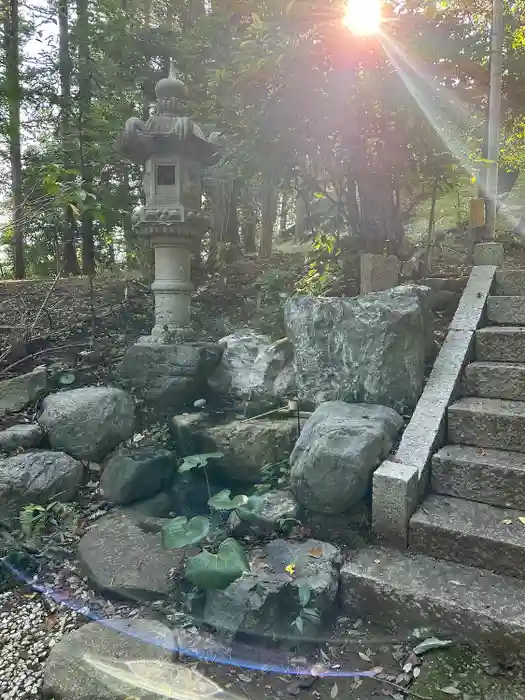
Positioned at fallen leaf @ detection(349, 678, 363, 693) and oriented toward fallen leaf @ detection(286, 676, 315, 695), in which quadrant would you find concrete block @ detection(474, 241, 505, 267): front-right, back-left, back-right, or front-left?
back-right

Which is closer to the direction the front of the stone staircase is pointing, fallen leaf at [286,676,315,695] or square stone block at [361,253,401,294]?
the fallen leaf

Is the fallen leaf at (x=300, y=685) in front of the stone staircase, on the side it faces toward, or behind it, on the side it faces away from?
in front

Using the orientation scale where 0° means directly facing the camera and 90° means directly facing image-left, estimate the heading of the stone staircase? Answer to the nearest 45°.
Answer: approximately 0°

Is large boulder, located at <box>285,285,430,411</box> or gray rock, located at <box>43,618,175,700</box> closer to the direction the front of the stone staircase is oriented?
the gray rock

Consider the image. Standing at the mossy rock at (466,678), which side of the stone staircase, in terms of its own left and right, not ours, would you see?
front

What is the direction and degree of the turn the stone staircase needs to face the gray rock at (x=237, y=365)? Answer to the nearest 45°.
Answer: approximately 135° to its right

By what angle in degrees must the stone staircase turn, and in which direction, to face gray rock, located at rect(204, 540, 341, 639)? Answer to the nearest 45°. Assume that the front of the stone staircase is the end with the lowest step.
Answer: approximately 45° to its right

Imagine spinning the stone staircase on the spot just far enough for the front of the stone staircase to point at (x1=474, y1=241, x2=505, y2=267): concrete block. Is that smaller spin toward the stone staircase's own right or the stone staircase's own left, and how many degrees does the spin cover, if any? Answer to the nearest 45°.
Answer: approximately 180°

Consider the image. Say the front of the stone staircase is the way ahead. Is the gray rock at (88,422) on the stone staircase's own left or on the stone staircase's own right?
on the stone staircase's own right

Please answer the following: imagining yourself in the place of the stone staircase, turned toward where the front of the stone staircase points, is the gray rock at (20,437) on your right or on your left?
on your right

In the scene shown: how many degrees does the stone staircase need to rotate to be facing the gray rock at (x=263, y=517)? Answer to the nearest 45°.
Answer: approximately 90° to its right
